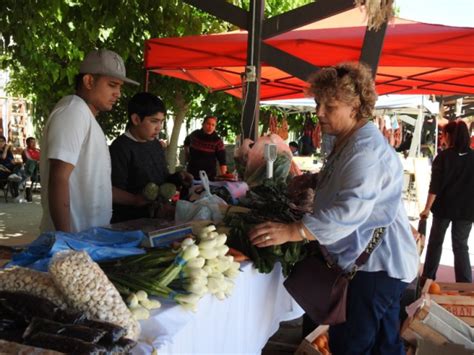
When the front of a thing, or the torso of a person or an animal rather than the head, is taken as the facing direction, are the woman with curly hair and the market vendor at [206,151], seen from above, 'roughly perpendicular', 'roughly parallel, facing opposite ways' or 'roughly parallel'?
roughly perpendicular

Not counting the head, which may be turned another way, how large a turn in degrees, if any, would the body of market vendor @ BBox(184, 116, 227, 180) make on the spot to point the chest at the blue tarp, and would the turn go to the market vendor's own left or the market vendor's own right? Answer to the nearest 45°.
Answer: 0° — they already face it

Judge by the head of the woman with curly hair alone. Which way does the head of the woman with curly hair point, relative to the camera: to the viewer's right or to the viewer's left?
to the viewer's left

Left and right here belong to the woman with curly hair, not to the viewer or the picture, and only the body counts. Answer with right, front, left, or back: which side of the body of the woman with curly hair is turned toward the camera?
left

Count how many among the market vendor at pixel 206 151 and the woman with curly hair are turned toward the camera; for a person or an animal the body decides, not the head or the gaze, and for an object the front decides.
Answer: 1

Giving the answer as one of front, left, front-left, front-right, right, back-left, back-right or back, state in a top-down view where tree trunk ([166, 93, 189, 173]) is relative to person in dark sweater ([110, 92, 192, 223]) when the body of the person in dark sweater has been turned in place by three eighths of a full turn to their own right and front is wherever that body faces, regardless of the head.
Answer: right

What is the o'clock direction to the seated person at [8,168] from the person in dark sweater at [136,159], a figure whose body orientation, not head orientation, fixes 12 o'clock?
The seated person is roughly at 7 o'clock from the person in dark sweater.

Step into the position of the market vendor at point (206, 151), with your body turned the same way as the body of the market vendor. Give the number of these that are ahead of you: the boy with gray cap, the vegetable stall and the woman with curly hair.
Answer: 3

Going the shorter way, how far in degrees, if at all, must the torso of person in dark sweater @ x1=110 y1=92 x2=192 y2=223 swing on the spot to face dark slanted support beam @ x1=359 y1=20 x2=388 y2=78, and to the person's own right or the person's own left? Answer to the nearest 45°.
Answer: approximately 45° to the person's own left
